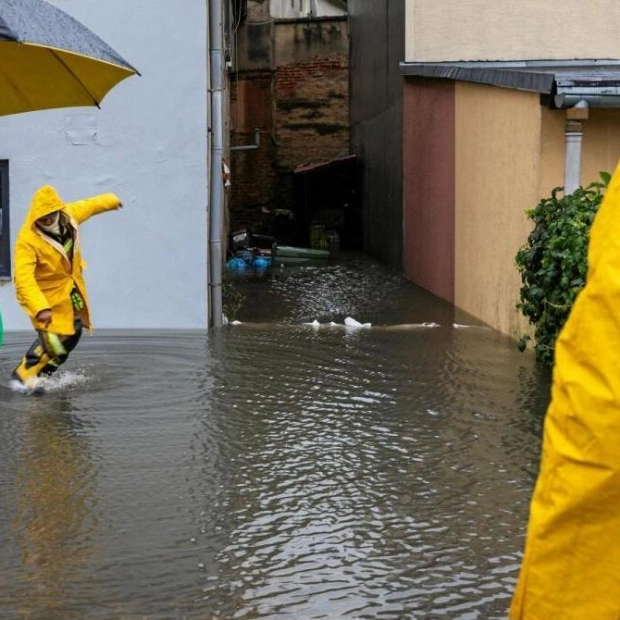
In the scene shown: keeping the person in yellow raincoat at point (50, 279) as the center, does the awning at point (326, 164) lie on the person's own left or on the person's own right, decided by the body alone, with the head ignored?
on the person's own left

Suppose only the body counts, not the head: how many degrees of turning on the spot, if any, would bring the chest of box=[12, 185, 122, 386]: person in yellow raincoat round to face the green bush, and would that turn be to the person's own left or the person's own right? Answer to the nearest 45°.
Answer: approximately 45° to the person's own left

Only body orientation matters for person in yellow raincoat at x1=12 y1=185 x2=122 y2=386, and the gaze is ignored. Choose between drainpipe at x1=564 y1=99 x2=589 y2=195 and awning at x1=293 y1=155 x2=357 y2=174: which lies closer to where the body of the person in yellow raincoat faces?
the drainpipe

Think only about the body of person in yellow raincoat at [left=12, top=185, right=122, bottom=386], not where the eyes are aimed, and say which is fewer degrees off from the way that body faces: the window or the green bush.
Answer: the green bush

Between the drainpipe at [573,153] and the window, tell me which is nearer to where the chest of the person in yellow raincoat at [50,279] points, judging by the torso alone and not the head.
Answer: the drainpipe

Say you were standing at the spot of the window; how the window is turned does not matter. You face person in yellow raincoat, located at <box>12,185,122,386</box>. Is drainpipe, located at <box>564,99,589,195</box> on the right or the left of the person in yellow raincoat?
left

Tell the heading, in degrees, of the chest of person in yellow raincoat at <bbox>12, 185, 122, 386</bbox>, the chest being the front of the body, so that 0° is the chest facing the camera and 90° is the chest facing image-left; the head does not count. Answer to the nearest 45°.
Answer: approximately 315°

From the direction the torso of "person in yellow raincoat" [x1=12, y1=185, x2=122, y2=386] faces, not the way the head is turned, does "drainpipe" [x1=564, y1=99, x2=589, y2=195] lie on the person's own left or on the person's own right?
on the person's own left

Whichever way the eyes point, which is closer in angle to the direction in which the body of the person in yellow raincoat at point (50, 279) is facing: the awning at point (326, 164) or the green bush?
the green bush
